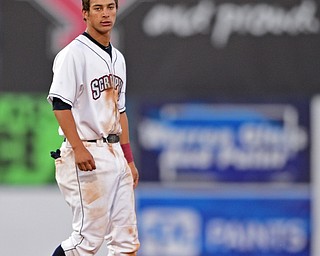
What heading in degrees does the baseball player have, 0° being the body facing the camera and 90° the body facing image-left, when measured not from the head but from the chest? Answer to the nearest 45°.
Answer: approximately 315°

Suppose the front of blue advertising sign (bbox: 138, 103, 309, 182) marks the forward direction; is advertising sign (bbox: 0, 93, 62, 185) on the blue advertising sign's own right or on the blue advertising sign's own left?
on the blue advertising sign's own right

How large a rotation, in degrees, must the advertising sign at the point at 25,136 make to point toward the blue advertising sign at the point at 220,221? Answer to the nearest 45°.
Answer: approximately 90° to its left

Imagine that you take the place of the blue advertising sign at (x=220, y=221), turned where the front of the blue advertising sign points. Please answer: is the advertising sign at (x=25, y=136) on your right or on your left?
on your right

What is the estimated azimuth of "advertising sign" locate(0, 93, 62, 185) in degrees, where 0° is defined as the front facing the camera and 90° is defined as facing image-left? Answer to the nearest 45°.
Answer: approximately 0°

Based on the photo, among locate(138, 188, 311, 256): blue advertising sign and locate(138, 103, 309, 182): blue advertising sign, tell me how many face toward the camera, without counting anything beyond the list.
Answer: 2

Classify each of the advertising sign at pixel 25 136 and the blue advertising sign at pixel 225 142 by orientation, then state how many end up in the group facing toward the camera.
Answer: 2
